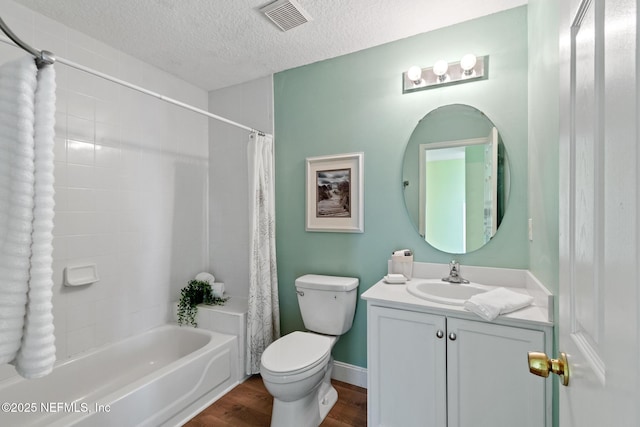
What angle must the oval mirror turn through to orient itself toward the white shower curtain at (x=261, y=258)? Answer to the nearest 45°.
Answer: approximately 90° to its right

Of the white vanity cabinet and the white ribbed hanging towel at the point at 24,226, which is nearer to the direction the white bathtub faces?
the white vanity cabinet

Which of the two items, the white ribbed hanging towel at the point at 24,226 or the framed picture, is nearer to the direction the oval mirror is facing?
the white ribbed hanging towel

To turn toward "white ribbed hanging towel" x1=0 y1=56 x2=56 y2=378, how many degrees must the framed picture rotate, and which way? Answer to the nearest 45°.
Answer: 0° — it already faces it

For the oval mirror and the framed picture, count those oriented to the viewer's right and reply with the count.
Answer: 0

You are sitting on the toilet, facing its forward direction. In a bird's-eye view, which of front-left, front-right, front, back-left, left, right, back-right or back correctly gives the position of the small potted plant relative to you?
right

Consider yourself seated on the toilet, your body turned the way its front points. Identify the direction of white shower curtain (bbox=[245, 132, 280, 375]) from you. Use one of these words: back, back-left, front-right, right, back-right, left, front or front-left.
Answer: right

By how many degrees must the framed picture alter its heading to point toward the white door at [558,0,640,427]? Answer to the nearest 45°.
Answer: approximately 45° to its left

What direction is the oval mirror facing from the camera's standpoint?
toward the camera

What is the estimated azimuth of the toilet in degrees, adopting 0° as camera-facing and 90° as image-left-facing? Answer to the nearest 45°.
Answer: approximately 45°

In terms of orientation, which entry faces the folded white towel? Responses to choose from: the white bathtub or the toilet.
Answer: the white bathtub

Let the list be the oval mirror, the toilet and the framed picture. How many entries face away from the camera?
0

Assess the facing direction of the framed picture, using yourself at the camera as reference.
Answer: facing the viewer and to the left of the viewer
